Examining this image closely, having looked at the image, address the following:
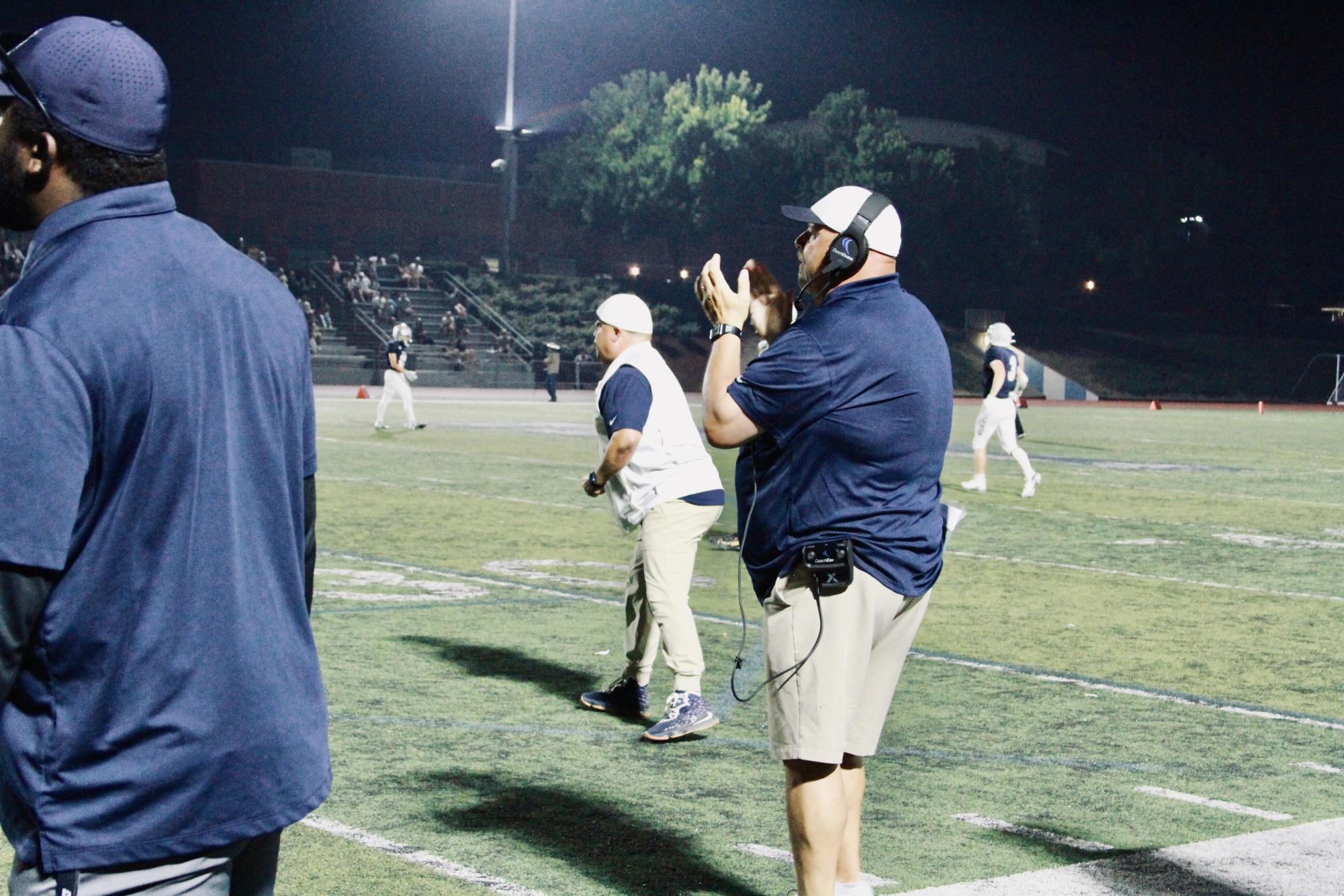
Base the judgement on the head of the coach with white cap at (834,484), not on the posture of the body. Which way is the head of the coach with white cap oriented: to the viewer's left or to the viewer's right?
to the viewer's left

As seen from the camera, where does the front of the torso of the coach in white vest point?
to the viewer's left

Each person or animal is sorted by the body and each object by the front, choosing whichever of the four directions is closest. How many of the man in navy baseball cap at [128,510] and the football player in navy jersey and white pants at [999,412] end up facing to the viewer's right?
0

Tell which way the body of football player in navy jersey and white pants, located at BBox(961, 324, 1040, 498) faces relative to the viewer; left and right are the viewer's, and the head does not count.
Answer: facing away from the viewer and to the left of the viewer

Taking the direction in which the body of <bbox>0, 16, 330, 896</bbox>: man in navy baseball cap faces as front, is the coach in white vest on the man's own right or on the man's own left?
on the man's own right

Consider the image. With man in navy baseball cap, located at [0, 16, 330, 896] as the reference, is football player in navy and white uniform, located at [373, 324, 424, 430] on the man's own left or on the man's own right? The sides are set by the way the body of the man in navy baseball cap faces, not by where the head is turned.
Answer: on the man's own right

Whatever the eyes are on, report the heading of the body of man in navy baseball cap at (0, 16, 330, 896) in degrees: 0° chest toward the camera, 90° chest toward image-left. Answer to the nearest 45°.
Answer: approximately 135°

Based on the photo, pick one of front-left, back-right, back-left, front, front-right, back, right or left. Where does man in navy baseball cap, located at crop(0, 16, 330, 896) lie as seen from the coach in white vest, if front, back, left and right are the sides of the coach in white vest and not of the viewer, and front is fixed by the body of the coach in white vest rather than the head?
left

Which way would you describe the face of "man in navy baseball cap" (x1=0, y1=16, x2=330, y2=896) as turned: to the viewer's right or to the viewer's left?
to the viewer's left

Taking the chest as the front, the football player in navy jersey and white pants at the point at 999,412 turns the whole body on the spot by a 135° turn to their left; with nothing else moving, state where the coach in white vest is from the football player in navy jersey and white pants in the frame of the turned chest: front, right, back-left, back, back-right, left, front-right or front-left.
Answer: front

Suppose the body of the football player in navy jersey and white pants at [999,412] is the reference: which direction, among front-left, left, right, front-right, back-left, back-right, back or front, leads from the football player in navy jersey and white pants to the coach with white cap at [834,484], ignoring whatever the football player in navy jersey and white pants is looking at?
back-left

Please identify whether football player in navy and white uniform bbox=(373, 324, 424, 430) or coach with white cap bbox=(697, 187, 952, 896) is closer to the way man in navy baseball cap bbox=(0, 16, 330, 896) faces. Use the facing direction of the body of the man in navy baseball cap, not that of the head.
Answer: the football player in navy and white uniform

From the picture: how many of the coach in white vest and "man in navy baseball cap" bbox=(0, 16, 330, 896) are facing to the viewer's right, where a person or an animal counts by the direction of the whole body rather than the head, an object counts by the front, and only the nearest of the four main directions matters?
0
